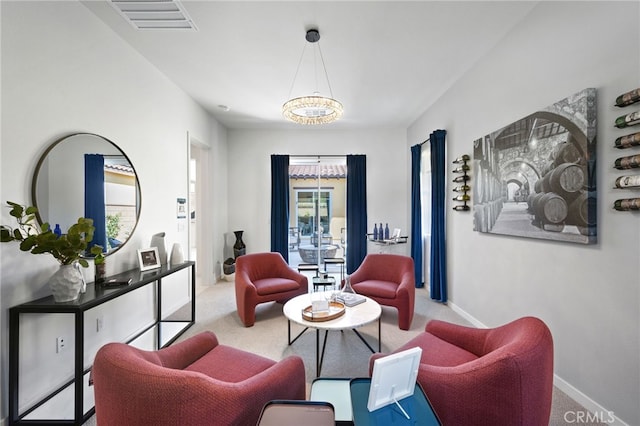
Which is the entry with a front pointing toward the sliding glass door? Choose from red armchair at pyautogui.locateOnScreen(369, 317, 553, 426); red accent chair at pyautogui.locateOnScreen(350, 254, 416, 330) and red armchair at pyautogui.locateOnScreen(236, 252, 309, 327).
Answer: red armchair at pyautogui.locateOnScreen(369, 317, 553, 426)

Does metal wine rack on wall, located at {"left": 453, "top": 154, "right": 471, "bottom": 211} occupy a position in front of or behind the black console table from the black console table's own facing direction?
in front

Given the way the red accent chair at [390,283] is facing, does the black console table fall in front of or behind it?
in front

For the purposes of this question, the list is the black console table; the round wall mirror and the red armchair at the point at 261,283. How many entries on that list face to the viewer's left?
0

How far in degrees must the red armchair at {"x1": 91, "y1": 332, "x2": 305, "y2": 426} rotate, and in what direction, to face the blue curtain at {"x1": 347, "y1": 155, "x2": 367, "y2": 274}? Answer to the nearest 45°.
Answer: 0° — it already faces it

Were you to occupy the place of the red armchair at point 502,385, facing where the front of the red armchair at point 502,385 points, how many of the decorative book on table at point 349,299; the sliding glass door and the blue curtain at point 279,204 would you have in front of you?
3

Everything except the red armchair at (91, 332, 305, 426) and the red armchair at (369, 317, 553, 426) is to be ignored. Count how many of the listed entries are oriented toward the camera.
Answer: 0

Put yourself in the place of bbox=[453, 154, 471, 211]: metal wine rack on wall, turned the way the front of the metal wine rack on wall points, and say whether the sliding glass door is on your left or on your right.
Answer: on your right

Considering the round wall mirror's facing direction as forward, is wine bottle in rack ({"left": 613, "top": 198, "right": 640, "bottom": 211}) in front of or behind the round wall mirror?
in front

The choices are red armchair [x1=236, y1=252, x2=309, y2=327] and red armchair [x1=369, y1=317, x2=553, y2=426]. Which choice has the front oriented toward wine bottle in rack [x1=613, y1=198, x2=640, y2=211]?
red armchair [x1=236, y1=252, x2=309, y2=327]

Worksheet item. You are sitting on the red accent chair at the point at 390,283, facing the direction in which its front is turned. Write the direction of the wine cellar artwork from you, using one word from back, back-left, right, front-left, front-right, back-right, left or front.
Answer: left

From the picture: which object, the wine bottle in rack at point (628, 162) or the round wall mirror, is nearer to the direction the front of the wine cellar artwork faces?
the round wall mirror

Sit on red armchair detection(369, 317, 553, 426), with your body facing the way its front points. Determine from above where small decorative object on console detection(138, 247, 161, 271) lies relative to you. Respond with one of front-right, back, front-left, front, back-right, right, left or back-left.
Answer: front-left

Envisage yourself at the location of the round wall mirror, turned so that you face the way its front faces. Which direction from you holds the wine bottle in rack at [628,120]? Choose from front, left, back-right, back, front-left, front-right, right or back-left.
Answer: front

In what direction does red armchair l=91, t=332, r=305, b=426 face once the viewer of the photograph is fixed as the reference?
facing away from the viewer and to the right of the viewer

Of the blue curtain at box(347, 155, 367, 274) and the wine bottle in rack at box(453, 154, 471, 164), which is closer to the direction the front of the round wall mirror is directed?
the wine bottle in rack

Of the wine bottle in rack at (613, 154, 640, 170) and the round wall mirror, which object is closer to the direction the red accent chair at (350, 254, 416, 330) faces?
the round wall mirror

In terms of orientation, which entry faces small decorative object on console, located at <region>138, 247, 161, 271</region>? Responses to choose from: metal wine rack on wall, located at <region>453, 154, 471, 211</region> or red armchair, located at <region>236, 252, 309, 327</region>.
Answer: the metal wine rack on wall
